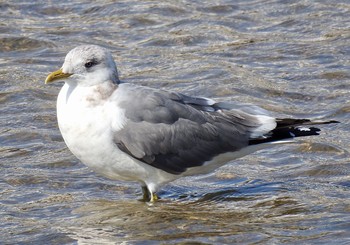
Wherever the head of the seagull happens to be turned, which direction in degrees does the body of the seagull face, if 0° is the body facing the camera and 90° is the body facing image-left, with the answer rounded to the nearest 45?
approximately 90°
